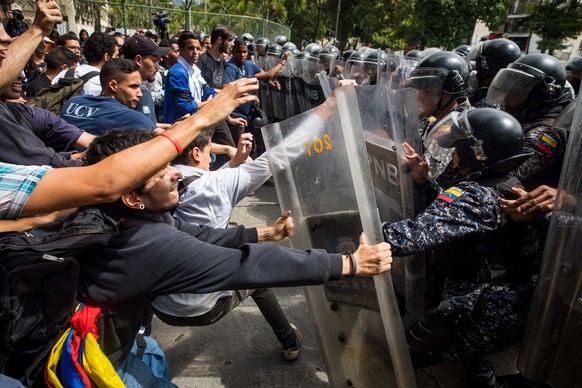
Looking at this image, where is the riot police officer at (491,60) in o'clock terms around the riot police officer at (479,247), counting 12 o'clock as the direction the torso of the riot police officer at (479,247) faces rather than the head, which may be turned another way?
the riot police officer at (491,60) is roughly at 3 o'clock from the riot police officer at (479,247).

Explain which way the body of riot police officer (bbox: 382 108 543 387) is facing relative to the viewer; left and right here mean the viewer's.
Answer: facing to the left of the viewer

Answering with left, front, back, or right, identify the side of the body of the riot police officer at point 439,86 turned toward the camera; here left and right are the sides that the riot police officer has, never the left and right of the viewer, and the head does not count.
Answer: left

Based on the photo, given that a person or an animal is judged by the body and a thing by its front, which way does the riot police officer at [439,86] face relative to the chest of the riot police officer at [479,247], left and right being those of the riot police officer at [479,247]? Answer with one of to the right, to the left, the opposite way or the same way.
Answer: the same way

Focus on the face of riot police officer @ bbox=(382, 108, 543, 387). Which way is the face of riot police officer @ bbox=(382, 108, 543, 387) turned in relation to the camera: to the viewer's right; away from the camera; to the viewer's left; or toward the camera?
to the viewer's left

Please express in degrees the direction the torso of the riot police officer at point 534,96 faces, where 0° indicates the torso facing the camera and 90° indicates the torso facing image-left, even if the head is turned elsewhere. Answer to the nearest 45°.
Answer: approximately 90°

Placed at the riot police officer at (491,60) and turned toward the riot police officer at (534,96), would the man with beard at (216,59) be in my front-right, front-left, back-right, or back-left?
back-right

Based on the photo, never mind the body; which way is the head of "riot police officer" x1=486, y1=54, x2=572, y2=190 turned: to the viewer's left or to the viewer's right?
to the viewer's left

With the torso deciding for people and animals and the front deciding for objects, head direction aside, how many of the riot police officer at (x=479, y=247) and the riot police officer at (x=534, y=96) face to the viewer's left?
2

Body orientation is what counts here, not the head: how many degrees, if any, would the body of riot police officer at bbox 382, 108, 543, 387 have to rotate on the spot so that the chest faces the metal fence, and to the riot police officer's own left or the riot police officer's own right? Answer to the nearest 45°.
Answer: approximately 45° to the riot police officer's own right
